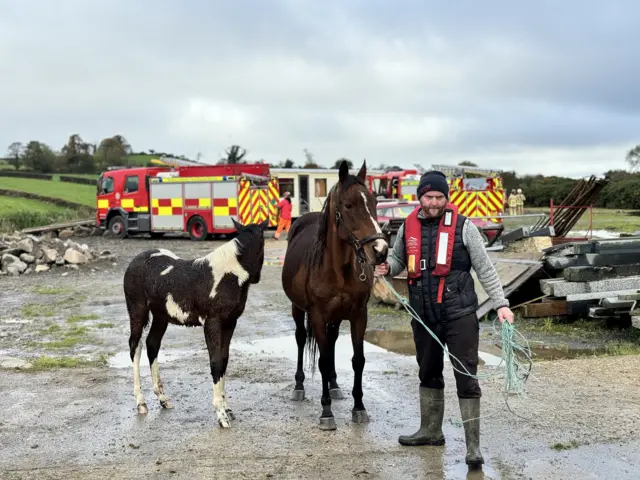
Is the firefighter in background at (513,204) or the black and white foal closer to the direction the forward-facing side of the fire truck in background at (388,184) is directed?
the black and white foal

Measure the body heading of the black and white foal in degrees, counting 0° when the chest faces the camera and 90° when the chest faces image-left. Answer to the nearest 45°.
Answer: approximately 315°

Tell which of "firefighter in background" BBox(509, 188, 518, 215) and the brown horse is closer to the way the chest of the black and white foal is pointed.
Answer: the brown horse

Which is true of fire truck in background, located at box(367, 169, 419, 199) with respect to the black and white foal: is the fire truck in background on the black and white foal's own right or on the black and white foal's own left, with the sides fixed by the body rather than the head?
on the black and white foal's own left

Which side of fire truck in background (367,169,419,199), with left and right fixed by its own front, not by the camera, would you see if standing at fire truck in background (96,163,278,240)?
front

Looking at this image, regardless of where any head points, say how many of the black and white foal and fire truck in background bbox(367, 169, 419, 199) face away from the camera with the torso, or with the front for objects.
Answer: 0

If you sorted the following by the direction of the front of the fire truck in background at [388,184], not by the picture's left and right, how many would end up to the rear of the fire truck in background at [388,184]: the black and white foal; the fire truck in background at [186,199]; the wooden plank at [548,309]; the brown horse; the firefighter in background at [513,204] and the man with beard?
1

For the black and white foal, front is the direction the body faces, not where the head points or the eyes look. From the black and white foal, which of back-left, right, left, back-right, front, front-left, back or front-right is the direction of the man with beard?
front

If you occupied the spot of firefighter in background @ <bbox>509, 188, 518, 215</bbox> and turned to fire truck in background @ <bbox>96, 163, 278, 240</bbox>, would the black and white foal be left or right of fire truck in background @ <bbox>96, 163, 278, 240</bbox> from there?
left

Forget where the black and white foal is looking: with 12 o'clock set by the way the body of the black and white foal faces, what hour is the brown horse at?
The brown horse is roughly at 11 o'clock from the black and white foal.
